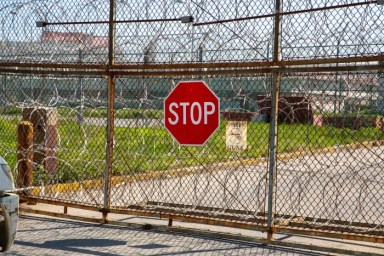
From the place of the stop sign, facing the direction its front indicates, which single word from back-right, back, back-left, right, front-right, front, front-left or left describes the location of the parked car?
front-right

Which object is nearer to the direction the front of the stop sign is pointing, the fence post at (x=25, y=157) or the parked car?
the parked car

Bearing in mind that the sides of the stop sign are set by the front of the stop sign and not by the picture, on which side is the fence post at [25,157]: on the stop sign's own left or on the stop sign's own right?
on the stop sign's own right

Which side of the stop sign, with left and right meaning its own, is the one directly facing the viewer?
front
